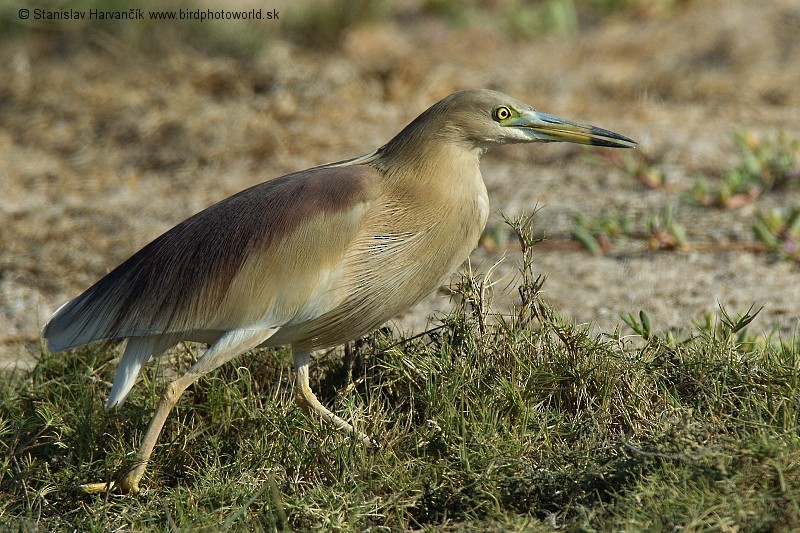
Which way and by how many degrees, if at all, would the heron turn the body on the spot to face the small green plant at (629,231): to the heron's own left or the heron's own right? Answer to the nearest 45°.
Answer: approximately 45° to the heron's own left

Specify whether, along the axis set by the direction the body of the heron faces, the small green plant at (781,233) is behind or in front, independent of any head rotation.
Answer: in front

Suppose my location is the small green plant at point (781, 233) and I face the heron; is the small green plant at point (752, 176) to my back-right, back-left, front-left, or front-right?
back-right

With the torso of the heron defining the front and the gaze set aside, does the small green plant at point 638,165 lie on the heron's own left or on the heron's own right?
on the heron's own left

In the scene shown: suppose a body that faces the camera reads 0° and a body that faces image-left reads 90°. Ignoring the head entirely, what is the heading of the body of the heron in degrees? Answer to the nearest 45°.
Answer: approximately 270°

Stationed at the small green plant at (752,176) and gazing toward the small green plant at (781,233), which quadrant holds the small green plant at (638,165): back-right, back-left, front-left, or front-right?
back-right

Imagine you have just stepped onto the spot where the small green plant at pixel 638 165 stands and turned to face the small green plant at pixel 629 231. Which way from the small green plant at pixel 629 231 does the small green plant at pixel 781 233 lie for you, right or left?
left

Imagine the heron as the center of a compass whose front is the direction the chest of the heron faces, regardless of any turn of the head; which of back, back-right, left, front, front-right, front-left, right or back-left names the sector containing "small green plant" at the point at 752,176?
front-left
